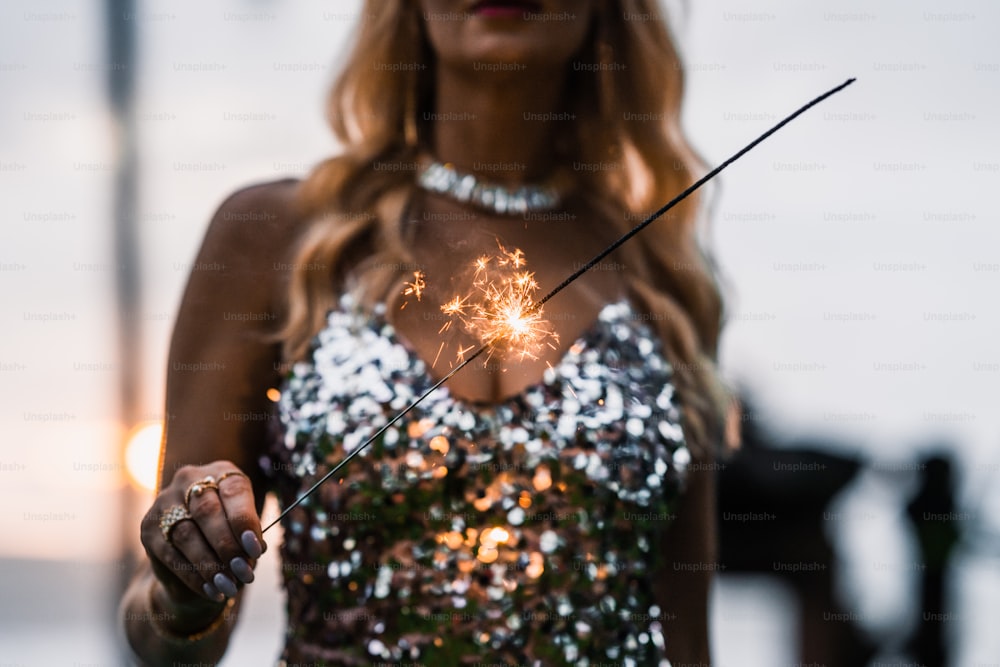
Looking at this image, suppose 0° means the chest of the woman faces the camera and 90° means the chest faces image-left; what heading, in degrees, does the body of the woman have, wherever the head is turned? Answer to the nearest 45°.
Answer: approximately 0°
